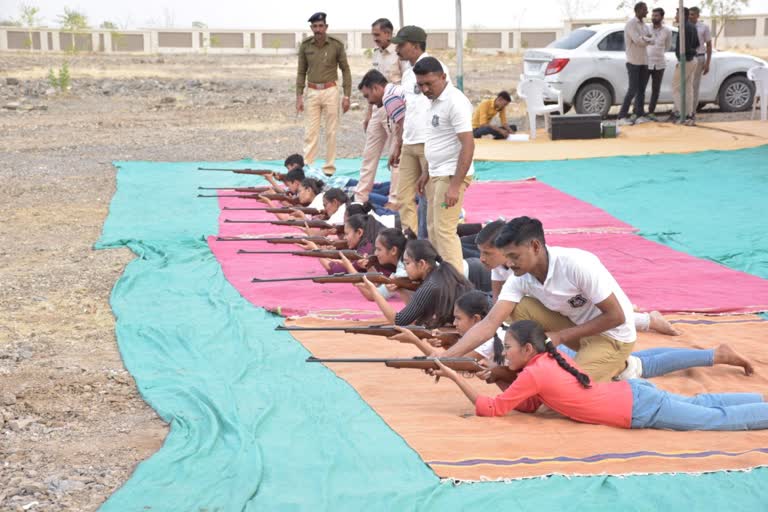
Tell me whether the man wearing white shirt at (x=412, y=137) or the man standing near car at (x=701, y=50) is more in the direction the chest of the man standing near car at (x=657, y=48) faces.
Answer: the man wearing white shirt

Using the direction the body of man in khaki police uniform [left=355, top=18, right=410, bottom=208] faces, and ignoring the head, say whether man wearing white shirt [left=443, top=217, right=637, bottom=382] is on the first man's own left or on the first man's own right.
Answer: on the first man's own left

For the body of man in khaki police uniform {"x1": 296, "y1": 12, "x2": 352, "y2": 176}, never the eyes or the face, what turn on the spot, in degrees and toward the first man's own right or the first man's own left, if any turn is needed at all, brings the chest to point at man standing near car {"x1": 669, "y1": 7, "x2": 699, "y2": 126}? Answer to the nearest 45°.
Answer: approximately 135° to the first man's own left

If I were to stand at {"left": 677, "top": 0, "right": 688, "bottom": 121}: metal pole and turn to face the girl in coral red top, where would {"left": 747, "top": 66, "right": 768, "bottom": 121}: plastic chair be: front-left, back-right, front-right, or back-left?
back-left

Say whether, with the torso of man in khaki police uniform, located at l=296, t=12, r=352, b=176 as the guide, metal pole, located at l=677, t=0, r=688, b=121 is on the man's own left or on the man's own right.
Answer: on the man's own left

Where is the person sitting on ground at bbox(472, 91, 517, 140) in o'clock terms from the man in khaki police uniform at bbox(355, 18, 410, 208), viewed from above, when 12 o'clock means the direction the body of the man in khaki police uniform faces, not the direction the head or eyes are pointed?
The person sitting on ground is roughly at 5 o'clock from the man in khaki police uniform.

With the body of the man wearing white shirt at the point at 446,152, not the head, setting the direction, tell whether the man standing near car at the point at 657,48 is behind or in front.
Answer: behind

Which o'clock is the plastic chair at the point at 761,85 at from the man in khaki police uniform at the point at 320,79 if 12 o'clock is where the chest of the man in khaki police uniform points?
The plastic chair is roughly at 8 o'clock from the man in khaki police uniform.

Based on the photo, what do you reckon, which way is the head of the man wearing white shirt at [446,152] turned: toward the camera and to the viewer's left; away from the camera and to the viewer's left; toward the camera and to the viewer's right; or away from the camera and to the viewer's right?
toward the camera and to the viewer's left

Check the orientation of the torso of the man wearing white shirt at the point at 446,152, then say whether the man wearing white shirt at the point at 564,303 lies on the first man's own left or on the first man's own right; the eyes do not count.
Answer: on the first man's own left
